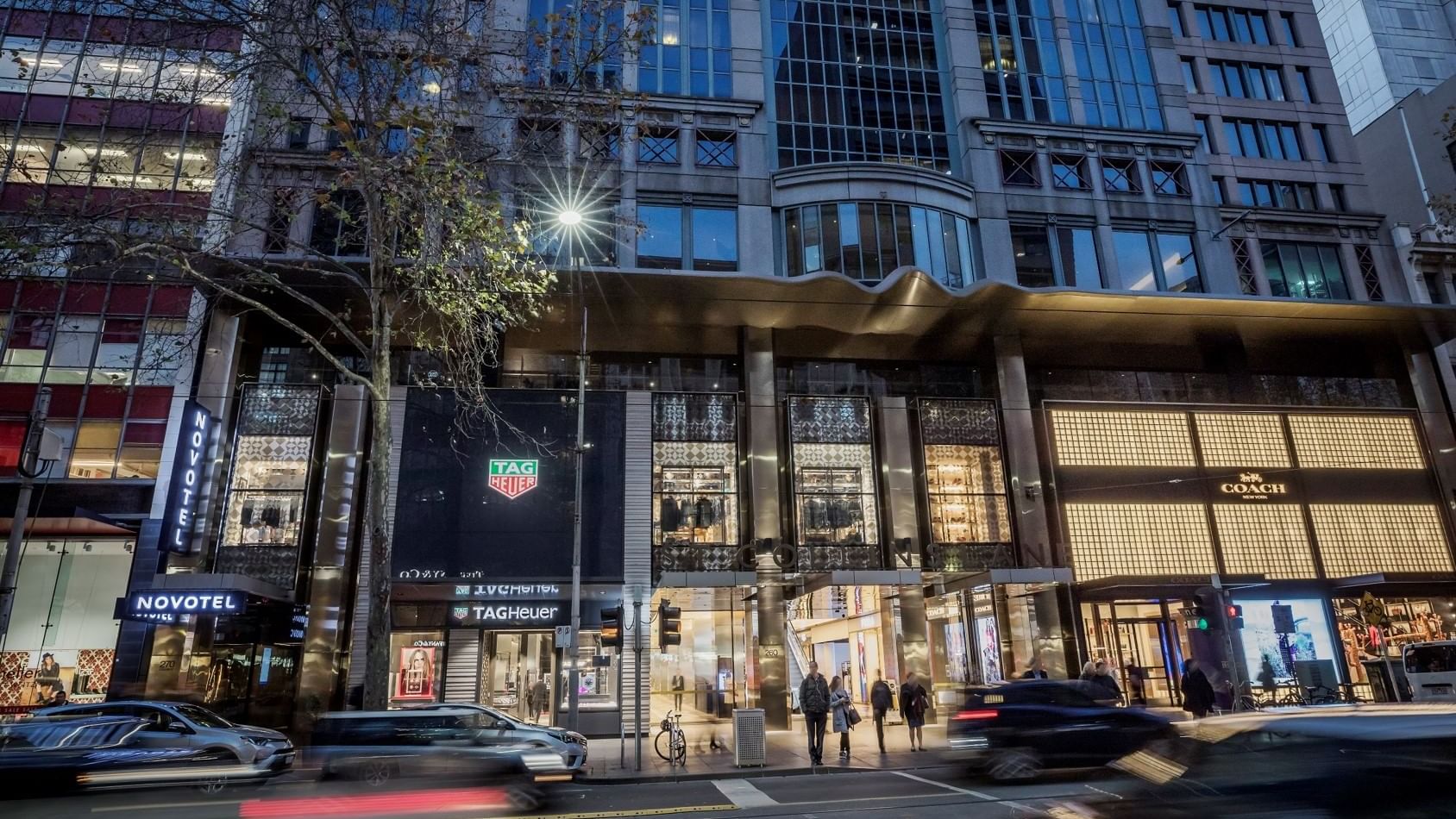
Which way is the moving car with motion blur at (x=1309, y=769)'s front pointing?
to the viewer's left

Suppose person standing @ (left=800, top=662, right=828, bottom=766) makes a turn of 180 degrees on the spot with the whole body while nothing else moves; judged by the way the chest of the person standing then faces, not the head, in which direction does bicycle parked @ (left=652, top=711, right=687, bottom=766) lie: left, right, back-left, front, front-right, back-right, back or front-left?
left

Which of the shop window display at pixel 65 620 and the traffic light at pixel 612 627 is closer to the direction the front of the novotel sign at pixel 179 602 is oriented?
the traffic light

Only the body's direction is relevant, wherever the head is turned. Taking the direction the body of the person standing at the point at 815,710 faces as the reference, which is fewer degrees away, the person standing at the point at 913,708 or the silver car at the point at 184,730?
the silver car

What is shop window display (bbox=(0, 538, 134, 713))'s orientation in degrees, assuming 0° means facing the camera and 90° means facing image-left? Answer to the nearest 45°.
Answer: approximately 0°
